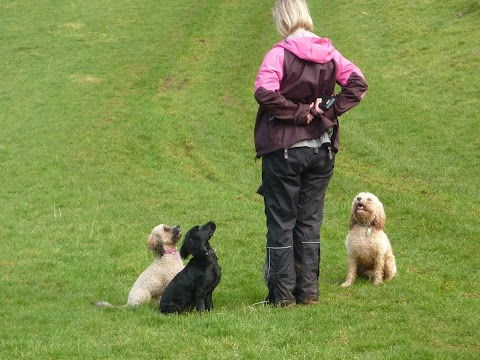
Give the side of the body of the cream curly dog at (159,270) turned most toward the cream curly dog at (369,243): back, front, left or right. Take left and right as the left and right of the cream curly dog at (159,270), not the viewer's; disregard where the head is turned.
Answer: front

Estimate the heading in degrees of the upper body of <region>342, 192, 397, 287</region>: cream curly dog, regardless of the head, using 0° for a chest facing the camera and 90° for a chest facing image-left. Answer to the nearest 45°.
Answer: approximately 45°

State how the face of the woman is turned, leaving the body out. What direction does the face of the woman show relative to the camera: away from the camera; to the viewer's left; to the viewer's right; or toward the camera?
away from the camera

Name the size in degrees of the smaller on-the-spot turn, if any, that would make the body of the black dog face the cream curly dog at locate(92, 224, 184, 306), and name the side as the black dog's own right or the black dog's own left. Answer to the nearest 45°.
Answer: approximately 135° to the black dog's own left

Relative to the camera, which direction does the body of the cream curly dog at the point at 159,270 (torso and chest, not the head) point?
to the viewer's right
